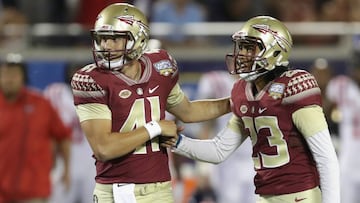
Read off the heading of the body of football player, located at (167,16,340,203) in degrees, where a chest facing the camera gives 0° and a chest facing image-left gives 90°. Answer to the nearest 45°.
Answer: approximately 45°

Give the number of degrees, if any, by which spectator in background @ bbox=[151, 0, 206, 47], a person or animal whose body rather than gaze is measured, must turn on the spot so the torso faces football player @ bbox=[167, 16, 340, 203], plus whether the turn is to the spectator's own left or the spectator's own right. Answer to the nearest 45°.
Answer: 0° — they already face them

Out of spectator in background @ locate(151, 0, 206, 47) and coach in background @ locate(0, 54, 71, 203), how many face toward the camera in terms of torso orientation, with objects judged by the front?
2

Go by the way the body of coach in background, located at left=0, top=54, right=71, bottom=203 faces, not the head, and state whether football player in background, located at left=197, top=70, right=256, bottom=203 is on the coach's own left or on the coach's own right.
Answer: on the coach's own left

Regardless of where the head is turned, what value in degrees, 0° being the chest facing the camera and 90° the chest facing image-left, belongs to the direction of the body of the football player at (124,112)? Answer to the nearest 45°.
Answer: approximately 0°

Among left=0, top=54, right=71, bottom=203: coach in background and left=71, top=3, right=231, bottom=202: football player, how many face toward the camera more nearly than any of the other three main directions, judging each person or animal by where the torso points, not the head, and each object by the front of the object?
2

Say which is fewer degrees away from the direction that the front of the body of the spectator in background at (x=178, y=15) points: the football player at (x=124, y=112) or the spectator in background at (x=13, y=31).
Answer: the football player
